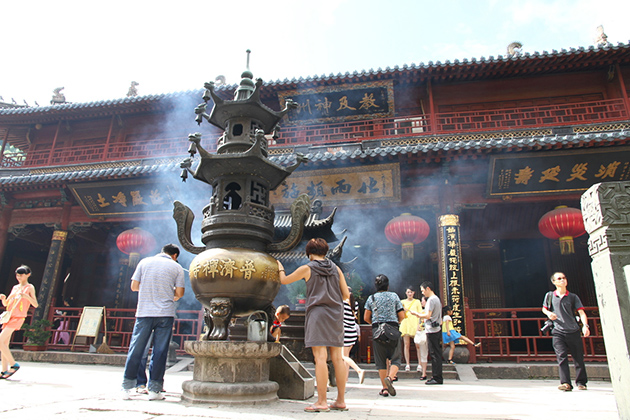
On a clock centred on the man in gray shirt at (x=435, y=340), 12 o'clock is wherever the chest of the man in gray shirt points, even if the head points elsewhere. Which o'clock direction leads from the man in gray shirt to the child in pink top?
The child in pink top is roughly at 11 o'clock from the man in gray shirt.

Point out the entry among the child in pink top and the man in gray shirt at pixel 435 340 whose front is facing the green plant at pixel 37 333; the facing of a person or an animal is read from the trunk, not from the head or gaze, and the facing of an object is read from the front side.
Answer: the man in gray shirt

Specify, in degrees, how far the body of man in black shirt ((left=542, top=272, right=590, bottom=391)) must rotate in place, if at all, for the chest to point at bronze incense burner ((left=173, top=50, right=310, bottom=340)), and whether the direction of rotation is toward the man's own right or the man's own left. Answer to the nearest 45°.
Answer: approximately 45° to the man's own right

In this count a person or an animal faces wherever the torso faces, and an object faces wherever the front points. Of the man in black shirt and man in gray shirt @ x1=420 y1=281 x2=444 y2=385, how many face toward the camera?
1

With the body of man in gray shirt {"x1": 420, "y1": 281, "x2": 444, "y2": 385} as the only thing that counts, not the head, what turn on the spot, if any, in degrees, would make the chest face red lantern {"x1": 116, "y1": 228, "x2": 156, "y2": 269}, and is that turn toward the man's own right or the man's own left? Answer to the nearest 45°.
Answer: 0° — they already face it

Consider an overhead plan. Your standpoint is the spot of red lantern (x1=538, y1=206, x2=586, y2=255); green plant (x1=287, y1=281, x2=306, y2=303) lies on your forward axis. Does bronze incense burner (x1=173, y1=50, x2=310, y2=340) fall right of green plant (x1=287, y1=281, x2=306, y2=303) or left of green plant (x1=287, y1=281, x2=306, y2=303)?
left

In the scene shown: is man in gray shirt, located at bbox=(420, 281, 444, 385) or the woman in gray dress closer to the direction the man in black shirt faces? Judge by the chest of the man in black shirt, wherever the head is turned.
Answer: the woman in gray dress

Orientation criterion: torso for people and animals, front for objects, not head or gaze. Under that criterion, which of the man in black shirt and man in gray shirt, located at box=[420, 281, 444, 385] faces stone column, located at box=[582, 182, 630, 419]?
the man in black shirt

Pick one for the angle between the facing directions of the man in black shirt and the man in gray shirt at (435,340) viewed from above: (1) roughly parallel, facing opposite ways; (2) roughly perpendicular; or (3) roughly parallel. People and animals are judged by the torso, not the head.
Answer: roughly perpendicular

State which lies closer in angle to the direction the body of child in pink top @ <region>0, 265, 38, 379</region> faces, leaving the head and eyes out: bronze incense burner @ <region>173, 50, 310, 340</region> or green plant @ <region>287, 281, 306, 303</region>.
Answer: the bronze incense burner

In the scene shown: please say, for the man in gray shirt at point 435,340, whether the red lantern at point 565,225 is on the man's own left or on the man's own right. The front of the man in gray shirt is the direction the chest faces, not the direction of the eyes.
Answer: on the man's own right

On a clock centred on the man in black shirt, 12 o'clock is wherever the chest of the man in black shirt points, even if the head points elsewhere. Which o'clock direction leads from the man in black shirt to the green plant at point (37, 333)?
The green plant is roughly at 3 o'clock from the man in black shirt.

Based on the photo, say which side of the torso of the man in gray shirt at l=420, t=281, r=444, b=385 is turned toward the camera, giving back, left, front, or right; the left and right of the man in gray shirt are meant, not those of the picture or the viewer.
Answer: left
